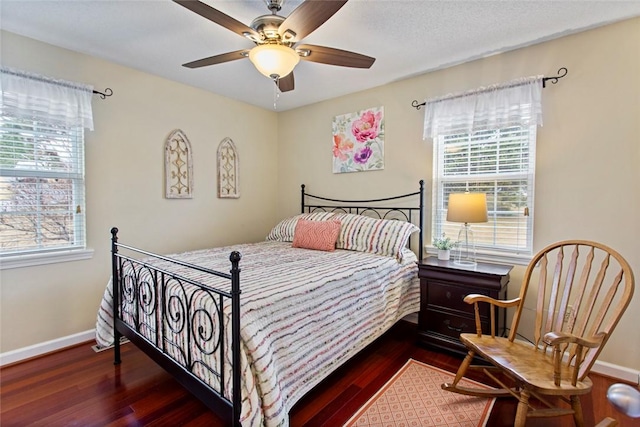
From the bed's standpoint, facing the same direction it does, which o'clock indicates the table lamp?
The table lamp is roughly at 7 o'clock from the bed.

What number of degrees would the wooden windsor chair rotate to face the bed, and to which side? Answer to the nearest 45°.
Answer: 0° — it already faces it

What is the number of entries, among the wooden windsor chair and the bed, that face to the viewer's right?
0

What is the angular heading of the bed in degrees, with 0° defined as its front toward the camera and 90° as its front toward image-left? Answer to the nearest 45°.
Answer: approximately 45°

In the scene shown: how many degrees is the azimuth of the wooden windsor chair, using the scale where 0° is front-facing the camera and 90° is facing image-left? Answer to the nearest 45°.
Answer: approximately 45°

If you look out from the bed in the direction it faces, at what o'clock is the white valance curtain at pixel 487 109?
The white valance curtain is roughly at 7 o'clock from the bed.

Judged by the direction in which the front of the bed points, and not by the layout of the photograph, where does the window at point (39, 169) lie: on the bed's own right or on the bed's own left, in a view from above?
on the bed's own right
